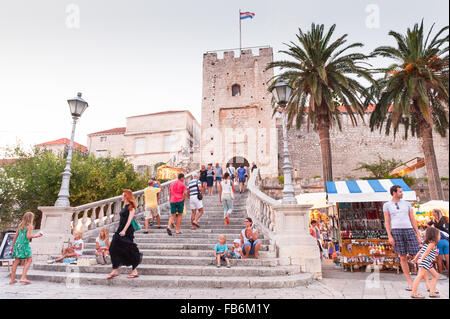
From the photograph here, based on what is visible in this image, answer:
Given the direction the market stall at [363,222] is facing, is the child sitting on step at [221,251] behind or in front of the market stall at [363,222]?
in front

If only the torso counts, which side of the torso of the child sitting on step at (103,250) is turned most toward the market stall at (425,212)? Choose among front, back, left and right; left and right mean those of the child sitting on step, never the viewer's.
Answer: left

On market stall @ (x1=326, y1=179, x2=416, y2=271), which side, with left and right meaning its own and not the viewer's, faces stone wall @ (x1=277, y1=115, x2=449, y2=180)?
back

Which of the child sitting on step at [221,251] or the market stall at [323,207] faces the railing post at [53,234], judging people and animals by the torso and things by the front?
the market stall

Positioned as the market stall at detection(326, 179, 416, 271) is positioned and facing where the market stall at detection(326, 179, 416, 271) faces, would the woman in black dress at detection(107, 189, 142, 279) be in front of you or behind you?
in front

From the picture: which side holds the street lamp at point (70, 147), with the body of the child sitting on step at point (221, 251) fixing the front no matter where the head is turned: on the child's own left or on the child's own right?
on the child's own right

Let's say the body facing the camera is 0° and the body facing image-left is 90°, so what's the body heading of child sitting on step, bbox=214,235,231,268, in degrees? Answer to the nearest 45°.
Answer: approximately 0°

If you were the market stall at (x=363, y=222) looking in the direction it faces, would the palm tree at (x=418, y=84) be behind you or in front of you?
behind
